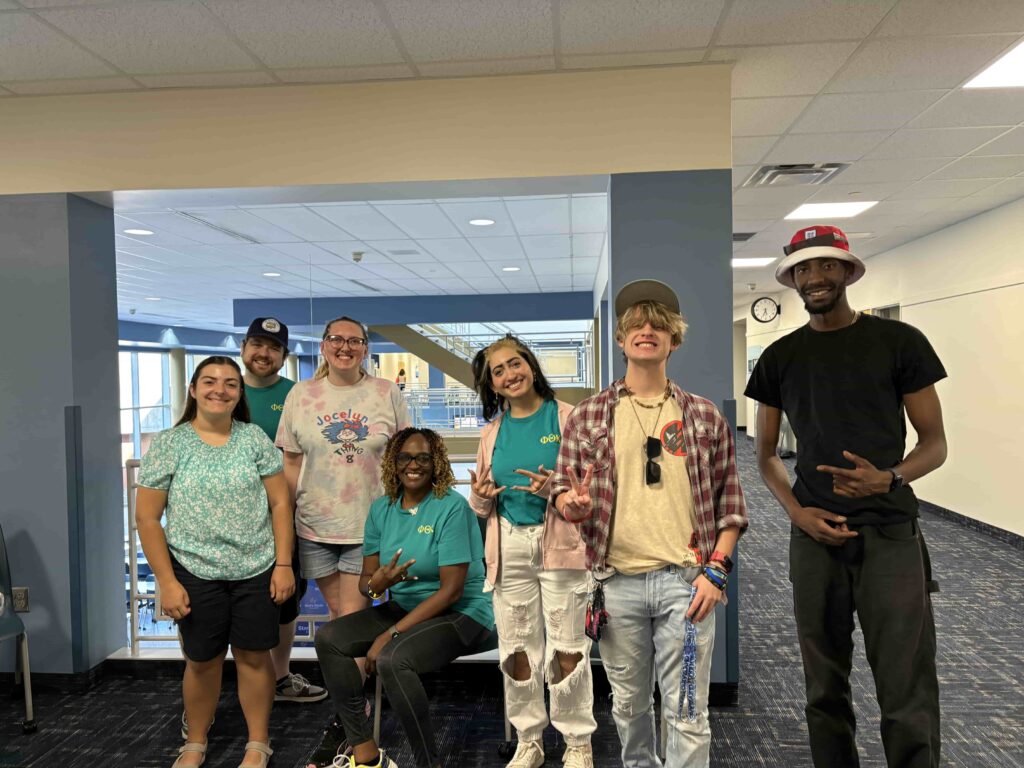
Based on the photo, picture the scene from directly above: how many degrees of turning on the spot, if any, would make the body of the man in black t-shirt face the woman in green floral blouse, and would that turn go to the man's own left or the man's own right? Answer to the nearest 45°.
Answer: approximately 90° to the man's own right

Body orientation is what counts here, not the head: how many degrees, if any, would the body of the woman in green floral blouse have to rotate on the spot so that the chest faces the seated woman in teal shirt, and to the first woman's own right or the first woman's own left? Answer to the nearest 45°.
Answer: approximately 45° to the first woman's own left

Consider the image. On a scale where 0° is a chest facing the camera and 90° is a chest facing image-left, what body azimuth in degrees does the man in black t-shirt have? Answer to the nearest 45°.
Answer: approximately 0°

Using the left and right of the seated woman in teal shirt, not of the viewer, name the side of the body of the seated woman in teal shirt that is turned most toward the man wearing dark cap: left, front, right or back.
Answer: right

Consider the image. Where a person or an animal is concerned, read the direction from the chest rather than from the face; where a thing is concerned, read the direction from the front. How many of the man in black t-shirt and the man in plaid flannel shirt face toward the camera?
2
